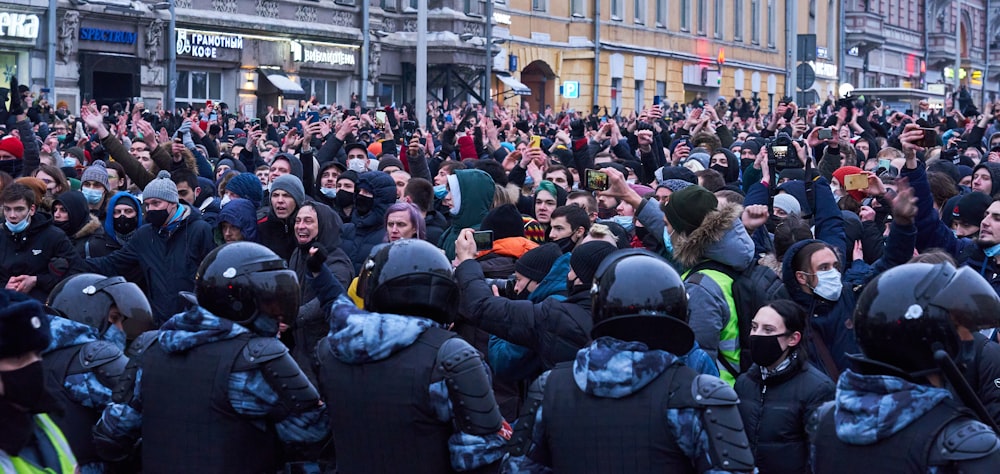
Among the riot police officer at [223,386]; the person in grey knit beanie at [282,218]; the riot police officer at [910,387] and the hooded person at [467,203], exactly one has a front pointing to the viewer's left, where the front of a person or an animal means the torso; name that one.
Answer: the hooded person at [467,203]

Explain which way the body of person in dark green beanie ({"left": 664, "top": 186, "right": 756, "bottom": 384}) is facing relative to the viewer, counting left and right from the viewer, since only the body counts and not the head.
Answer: facing away from the viewer and to the left of the viewer

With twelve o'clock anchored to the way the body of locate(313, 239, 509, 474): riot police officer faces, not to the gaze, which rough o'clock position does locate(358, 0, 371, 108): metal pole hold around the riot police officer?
The metal pole is roughly at 12 o'clock from the riot police officer.

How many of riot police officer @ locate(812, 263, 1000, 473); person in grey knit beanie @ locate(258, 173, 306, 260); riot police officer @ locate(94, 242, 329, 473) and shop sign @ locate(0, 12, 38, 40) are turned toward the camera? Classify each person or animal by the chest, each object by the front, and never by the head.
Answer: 2

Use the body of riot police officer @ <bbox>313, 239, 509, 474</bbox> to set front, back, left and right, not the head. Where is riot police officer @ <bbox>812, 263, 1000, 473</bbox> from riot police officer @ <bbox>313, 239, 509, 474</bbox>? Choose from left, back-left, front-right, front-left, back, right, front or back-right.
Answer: back-right

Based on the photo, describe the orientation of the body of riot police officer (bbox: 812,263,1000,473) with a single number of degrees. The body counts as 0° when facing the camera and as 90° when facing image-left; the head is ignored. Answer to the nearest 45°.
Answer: approximately 225°

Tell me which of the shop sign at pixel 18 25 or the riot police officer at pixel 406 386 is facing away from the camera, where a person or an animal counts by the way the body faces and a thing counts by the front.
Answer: the riot police officer

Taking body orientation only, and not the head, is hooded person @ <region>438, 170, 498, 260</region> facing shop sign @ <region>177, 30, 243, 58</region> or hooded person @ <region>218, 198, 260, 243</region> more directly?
the hooded person

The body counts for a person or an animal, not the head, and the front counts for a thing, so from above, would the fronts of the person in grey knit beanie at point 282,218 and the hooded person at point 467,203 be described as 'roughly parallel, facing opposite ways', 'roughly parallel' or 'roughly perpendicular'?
roughly perpendicular

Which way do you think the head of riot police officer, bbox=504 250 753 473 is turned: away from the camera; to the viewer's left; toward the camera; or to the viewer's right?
away from the camera

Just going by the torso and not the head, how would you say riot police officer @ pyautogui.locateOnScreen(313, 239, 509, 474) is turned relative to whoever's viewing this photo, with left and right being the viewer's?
facing away from the viewer

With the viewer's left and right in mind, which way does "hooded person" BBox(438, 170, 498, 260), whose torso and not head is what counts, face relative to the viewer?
facing to the left of the viewer

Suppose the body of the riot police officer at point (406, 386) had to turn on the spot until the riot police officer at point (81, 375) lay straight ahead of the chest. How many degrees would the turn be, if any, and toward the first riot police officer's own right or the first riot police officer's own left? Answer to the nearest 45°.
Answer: approximately 45° to the first riot police officer's own left
